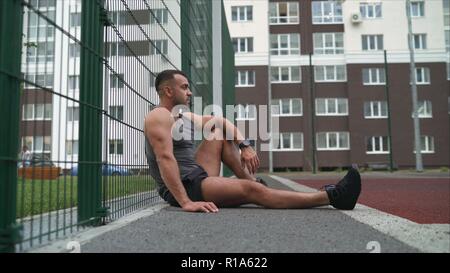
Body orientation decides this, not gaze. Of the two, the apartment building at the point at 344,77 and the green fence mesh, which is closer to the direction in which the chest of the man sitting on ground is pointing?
the apartment building

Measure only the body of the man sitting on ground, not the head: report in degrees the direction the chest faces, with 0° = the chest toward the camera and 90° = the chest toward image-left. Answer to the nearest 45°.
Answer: approximately 270°

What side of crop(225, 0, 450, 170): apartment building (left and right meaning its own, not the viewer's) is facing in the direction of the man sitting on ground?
front

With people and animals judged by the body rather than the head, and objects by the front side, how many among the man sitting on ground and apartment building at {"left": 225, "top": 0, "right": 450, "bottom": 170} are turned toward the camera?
1

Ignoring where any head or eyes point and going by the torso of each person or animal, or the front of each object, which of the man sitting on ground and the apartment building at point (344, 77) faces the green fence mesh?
the apartment building

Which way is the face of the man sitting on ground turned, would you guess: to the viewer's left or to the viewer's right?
to the viewer's right

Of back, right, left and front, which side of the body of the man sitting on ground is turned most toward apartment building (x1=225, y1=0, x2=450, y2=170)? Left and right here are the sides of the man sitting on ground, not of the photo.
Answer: left

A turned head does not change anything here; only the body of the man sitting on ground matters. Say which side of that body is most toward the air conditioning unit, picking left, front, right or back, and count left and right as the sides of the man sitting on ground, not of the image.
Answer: left

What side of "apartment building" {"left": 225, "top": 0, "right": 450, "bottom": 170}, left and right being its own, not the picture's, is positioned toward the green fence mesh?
front

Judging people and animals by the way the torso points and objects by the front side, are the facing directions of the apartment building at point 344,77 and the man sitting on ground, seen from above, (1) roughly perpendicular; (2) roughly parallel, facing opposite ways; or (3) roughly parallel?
roughly perpendicular

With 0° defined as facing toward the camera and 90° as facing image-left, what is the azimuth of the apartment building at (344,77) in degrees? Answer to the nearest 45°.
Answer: approximately 0°
